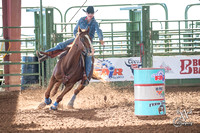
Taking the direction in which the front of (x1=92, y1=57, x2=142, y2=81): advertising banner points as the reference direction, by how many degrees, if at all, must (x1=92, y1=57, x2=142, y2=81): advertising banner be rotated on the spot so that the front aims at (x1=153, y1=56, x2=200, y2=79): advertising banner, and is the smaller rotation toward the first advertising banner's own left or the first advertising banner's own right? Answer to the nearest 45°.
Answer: approximately 90° to the first advertising banner's own left

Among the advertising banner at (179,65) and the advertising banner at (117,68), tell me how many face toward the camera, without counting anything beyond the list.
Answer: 2

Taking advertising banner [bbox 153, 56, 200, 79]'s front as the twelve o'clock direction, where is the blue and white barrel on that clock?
The blue and white barrel is roughly at 12 o'clock from the advertising banner.

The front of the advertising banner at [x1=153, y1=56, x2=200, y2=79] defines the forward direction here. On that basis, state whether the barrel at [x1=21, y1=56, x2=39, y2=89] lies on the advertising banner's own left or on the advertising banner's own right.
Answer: on the advertising banner's own right

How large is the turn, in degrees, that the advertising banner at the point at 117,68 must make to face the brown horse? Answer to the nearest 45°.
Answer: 0° — it already faces it

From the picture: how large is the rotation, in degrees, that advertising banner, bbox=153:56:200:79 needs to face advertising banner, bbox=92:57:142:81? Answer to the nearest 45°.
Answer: approximately 90° to its right

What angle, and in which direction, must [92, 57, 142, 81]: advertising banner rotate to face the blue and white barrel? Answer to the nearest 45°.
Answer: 0° — it already faces it

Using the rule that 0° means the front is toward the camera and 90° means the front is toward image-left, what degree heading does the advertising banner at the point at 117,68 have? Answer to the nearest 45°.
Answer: approximately 0°

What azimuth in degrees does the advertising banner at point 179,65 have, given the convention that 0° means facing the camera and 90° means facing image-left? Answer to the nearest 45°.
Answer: approximately 0°
